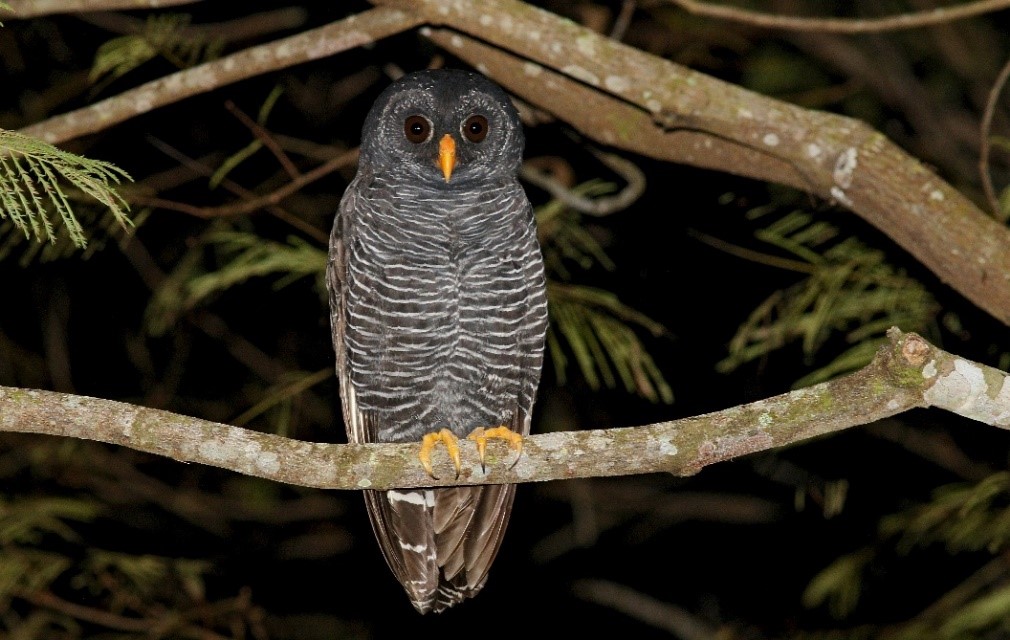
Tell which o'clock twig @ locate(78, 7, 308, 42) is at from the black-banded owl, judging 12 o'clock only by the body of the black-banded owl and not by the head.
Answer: The twig is roughly at 5 o'clock from the black-banded owl.

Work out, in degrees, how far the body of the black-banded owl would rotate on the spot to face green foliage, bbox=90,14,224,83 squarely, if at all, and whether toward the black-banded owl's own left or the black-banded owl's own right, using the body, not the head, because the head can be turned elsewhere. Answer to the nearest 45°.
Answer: approximately 90° to the black-banded owl's own right

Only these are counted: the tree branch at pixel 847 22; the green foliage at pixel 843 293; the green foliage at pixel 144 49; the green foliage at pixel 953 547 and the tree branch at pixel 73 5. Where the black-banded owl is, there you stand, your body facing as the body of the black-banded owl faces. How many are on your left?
3

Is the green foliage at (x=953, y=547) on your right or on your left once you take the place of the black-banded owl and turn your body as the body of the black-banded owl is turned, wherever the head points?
on your left

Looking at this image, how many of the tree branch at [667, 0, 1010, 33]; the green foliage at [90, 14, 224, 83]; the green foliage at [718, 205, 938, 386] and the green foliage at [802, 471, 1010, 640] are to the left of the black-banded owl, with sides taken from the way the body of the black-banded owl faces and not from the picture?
3

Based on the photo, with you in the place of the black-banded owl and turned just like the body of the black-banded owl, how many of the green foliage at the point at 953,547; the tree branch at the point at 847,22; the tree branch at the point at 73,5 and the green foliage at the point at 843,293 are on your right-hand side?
1

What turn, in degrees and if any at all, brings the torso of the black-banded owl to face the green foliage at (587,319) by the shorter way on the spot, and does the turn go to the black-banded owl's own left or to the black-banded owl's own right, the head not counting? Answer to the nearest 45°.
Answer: approximately 135° to the black-banded owl's own left

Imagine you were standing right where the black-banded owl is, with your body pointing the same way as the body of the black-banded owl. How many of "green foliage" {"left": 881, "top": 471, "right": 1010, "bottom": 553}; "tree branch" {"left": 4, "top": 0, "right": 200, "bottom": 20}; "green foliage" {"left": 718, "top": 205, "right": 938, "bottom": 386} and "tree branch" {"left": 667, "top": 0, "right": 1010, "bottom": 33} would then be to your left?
3

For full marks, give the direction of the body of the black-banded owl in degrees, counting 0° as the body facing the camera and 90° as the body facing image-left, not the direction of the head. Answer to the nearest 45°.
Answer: approximately 0°

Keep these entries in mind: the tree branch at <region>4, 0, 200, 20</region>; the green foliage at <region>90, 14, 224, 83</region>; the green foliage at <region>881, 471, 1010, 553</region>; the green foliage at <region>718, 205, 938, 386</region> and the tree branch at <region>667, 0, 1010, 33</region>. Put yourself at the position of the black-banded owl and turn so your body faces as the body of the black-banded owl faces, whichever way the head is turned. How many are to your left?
3

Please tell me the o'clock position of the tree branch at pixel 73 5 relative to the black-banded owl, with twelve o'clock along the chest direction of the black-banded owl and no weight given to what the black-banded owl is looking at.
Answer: The tree branch is roughly at 3 o'clock from the black-banded owl.

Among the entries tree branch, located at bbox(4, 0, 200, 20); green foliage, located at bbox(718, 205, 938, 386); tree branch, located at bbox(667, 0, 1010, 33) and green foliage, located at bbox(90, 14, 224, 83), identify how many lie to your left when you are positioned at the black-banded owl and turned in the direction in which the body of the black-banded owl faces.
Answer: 2

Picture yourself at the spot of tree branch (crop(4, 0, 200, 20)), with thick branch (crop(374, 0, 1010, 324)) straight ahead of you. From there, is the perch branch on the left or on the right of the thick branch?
right
